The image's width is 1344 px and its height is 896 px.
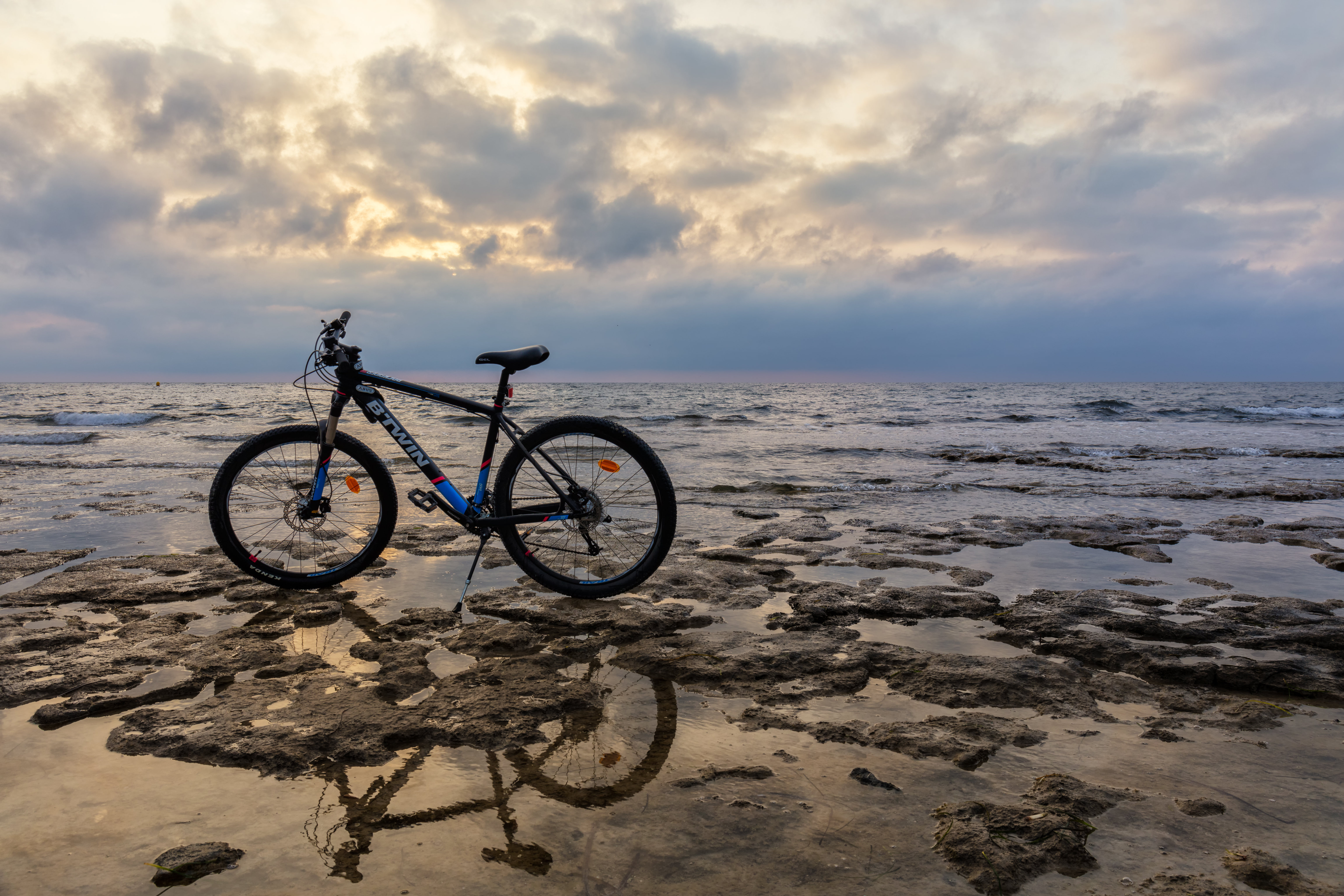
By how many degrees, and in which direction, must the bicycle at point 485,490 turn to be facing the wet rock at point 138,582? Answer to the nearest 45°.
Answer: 0° — it already faces it

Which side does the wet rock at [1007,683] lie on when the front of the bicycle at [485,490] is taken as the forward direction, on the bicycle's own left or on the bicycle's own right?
on the bicycle's own left

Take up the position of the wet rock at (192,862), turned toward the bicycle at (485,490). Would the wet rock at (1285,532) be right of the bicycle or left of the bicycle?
right

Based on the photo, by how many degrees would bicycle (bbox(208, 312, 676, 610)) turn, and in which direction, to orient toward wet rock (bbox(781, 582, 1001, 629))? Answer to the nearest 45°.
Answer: approximately 135° to its left

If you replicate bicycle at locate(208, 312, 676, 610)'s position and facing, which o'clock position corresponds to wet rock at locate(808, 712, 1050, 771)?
The wet rock is roughly at 8 o'clock from the bicycle.

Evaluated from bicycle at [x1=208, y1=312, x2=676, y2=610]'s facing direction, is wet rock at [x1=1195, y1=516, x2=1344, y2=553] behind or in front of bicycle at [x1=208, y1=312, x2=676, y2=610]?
behind

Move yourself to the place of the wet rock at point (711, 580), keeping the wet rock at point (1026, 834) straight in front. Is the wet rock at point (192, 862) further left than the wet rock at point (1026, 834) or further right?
right

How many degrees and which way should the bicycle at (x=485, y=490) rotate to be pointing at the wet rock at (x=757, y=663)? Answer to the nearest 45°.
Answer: approximately 135° to its left

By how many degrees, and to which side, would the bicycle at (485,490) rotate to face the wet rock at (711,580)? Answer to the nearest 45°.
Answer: approximately 180°

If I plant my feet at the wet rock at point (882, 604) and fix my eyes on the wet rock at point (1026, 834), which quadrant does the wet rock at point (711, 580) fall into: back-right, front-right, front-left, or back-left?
back-right

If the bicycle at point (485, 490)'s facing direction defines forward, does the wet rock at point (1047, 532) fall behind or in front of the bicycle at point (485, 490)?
behind

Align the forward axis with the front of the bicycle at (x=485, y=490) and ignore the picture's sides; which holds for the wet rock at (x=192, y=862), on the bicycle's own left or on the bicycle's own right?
on the bicycle's own left

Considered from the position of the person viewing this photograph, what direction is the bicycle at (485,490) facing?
facing to the left of the viewer
